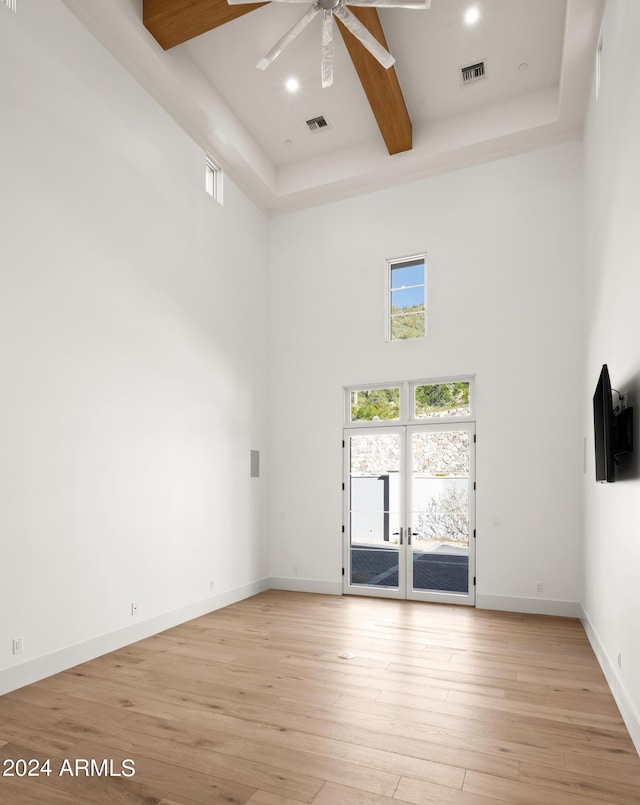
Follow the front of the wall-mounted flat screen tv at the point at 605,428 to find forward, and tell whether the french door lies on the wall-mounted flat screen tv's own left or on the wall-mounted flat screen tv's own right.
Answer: on the wall-mounted flat screen tv's own right

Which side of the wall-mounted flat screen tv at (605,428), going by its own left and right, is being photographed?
left

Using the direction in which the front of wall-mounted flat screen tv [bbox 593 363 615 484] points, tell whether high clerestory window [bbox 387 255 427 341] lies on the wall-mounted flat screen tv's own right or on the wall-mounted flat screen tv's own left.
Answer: on the wall-mounted flat screen tv's own right
